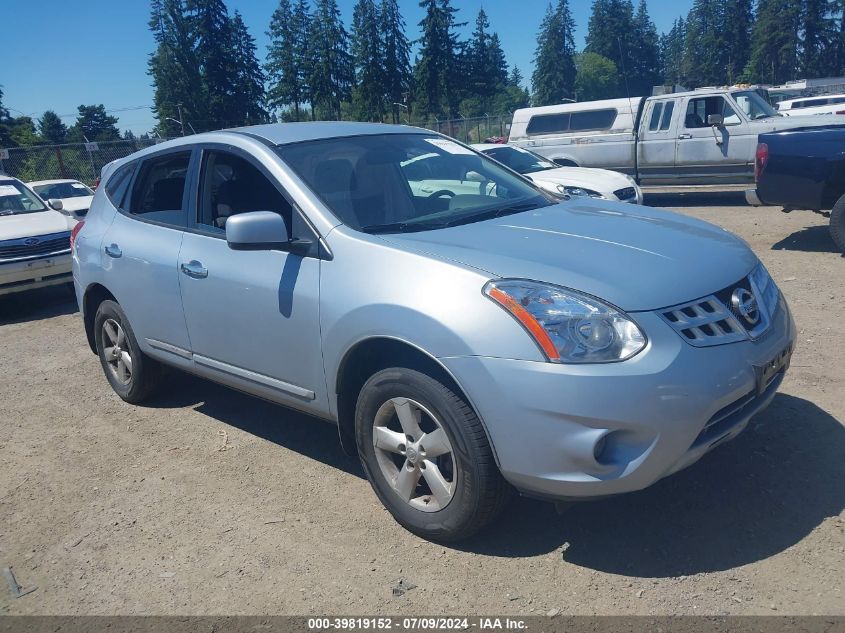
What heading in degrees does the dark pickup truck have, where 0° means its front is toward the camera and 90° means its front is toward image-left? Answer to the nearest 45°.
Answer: approximately 270°

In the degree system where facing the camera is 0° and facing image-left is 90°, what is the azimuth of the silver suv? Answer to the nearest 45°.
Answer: approximately 315°

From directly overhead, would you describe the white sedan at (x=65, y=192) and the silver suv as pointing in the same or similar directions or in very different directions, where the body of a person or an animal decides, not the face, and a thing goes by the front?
same or similar directions

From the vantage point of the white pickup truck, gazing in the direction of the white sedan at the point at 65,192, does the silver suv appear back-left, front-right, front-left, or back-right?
front-left

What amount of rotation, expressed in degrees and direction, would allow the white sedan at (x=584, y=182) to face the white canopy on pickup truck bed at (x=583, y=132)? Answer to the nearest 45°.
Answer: approximately 135° to its left

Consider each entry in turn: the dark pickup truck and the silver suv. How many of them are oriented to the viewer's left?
0

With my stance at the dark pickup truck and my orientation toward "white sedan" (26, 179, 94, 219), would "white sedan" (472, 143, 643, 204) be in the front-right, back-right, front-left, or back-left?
front-right

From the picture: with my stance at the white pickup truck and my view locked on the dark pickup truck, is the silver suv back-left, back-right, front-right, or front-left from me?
front-right

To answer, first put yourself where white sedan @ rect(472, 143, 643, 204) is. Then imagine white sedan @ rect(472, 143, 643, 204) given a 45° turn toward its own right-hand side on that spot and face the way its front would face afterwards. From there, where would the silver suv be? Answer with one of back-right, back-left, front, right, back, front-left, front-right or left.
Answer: front

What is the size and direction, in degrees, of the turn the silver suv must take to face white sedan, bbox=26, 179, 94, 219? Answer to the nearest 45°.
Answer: approximately 180°

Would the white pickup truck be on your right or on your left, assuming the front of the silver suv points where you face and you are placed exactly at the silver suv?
on your left

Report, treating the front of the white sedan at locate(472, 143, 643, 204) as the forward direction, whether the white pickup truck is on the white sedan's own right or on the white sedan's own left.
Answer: on the white sedan's own left

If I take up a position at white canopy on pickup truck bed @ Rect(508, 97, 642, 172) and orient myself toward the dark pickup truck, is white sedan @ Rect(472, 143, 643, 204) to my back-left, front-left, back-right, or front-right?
front-right

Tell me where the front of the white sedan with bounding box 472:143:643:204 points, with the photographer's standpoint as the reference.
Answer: facing the viewer and to the right of the viewer
